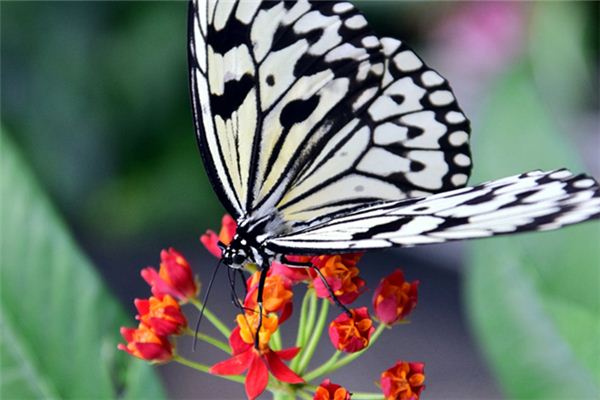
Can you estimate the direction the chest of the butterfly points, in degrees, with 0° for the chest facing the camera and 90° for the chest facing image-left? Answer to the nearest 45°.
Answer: approximately 45°
